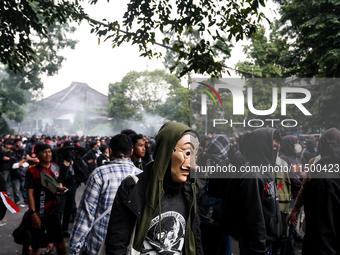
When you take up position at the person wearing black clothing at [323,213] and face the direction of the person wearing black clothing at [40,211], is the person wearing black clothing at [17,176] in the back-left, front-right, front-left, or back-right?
front-right

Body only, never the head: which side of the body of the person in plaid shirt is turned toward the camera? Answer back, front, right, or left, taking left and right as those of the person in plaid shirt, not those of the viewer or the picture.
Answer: back

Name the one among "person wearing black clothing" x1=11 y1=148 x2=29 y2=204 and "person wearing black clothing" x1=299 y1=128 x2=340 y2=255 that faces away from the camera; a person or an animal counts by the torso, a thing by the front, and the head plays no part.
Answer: "person wearing black clothing" x1=299 y1=128 x2=340 y2=255

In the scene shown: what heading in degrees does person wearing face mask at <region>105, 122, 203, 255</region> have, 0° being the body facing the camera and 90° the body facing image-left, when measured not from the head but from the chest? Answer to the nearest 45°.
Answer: approximately 315°

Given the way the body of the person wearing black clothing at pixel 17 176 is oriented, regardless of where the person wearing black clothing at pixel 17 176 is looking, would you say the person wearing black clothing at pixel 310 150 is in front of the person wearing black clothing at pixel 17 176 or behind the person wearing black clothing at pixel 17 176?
in front

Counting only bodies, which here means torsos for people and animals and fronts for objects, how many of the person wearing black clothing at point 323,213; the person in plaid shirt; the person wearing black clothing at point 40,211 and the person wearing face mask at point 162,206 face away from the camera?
2

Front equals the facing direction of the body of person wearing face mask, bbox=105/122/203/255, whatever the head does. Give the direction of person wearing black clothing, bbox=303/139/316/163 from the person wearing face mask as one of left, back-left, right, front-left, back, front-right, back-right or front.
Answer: left

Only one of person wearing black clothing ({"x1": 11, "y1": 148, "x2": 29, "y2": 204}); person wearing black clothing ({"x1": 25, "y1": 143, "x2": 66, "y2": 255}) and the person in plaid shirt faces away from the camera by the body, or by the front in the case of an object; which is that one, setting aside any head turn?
the person in plaid shirt

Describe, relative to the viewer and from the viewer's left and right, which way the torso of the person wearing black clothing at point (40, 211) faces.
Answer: facing the viewer and to the right of the viewer

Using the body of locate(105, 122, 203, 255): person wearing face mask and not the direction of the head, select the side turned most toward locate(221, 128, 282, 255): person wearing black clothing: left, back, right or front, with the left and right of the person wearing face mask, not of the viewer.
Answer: left

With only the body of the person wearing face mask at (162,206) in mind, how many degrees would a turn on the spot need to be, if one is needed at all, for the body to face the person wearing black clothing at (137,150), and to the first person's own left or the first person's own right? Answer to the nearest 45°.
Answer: approximately 135° to the first person's own left

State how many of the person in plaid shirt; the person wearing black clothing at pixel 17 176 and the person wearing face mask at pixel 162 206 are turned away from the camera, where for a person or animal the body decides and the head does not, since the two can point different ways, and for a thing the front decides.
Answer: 1

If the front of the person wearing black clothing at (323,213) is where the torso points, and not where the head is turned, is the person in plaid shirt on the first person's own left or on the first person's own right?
on the first person's own left

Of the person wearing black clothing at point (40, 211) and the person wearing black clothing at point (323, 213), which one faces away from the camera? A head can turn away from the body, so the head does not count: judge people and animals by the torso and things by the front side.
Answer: the person wearing black clothing at point (323, 213)

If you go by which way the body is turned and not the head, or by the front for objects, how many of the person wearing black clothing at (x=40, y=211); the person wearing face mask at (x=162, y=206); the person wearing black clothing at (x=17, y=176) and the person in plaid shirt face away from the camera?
1

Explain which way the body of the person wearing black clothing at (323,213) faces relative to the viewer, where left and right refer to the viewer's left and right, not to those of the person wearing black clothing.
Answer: facing away from the viewer

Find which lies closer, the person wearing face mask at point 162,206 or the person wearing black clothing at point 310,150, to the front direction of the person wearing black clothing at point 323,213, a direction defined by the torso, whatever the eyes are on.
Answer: the person wearing black clothing

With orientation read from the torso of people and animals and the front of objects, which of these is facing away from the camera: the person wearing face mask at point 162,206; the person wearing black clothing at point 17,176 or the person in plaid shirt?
the person in plaid shirt
